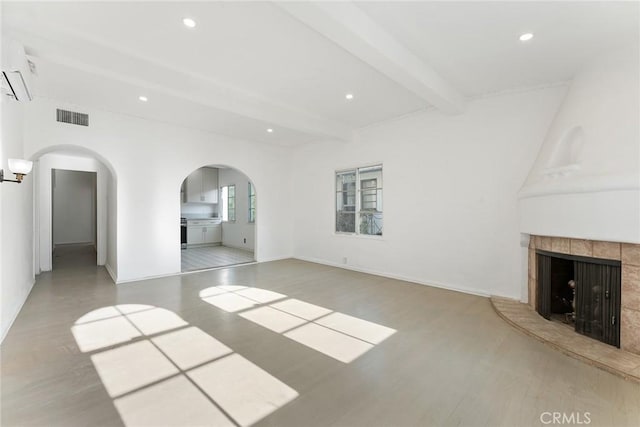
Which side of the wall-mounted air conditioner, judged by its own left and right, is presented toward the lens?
right

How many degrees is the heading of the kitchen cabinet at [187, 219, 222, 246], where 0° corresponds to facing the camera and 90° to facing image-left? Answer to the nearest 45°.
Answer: approximately 0°

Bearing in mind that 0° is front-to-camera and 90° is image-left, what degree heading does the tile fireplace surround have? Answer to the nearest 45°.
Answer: approximately 45°

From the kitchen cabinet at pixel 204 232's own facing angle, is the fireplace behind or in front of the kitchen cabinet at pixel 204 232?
in front

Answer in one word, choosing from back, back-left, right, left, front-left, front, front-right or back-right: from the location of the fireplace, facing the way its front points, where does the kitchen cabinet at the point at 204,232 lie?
front-right

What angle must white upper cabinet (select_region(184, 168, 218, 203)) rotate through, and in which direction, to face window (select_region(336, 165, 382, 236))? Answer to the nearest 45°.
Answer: approximately 45° to its left

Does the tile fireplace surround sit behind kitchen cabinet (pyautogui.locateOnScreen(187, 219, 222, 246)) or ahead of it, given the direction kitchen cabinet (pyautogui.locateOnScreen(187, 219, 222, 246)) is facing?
ahead

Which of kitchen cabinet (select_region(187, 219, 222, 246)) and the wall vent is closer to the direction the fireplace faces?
the wall vent

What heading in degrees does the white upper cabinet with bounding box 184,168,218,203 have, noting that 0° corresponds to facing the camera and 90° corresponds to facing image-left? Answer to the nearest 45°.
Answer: approximately 0°

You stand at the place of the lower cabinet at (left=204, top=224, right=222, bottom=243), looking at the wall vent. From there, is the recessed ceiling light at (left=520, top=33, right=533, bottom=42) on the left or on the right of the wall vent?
left

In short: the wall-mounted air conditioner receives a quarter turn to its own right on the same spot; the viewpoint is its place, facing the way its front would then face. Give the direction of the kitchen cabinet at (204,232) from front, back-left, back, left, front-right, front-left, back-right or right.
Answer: back-left
